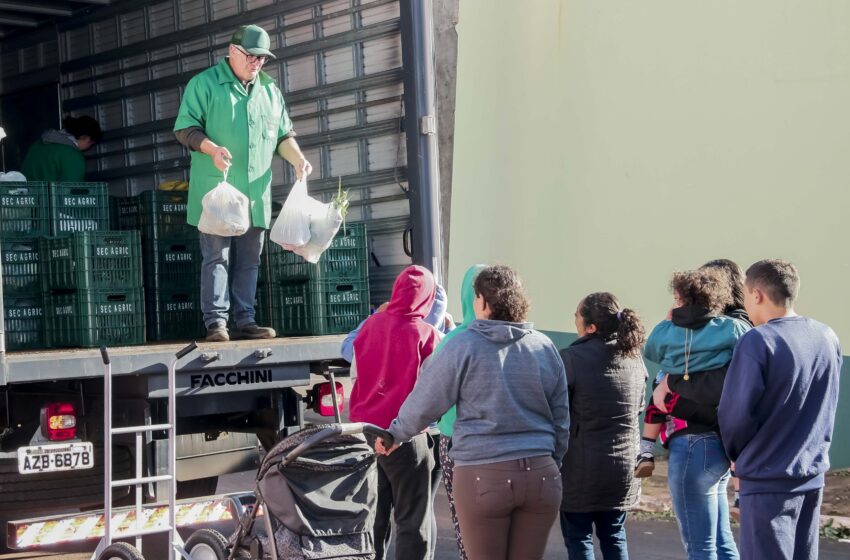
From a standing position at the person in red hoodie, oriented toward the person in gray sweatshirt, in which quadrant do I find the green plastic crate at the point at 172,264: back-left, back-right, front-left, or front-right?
back-right

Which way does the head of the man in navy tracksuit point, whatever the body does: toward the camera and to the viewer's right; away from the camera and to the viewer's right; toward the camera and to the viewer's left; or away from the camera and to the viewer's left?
away from the camera and to the viewer's left

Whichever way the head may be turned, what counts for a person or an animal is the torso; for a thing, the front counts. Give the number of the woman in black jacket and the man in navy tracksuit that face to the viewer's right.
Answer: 0

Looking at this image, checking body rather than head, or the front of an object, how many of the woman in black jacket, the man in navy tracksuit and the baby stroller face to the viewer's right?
0

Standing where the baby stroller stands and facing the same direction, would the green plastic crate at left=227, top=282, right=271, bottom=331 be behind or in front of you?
in front

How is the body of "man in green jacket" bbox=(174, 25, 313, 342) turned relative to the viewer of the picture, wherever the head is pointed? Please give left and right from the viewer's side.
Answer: facing the viewer and to the right of the viewer

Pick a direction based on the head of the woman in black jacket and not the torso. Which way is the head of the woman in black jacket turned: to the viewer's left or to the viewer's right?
to the viewer's left

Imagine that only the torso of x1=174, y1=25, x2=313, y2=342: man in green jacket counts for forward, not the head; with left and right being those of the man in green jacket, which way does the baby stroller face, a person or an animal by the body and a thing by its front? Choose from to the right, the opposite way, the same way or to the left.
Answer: the opposite way

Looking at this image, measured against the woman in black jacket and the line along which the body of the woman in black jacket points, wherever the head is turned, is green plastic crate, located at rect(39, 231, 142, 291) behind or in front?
in front

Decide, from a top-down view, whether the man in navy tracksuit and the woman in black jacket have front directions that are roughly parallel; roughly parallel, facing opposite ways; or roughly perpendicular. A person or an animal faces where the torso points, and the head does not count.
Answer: roughly parallel

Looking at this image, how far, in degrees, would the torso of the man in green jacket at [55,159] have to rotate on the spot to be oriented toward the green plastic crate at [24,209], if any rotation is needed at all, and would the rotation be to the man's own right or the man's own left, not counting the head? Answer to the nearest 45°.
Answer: approximately 135° to the man's own right
